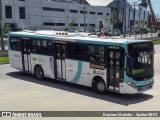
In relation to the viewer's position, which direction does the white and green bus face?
facing the viewer and to the right of the viewer
